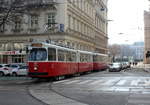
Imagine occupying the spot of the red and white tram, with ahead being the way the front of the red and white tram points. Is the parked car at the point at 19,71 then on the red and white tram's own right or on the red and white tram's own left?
on the red and white tram's own right

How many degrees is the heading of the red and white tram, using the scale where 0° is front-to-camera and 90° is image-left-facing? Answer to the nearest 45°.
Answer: approximately 45°
